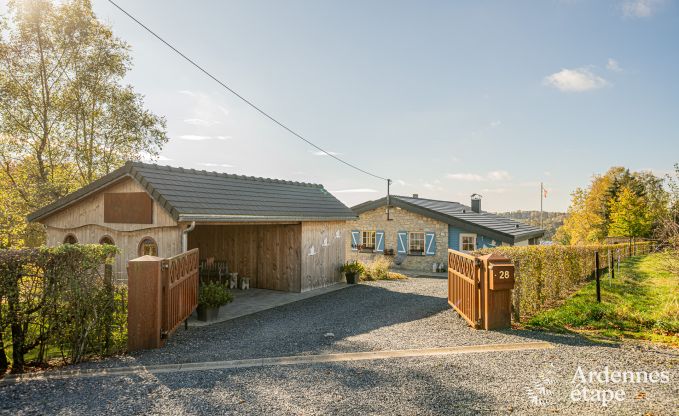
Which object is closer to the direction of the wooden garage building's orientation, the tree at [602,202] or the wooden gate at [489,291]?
the wooden gate

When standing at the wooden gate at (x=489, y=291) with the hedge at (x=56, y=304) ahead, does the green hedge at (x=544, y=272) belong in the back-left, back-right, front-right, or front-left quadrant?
back-right

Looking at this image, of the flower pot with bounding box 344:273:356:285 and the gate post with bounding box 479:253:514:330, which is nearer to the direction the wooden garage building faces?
the gate post

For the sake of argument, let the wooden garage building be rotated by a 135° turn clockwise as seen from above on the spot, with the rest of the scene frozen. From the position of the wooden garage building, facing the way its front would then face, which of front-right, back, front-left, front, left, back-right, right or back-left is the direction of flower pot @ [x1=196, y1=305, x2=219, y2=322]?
left

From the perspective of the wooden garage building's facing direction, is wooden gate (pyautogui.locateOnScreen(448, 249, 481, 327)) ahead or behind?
ahead

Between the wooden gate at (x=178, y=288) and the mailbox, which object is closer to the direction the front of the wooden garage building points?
the mailbox

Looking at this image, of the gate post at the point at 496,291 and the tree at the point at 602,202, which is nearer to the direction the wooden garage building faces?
the gate post

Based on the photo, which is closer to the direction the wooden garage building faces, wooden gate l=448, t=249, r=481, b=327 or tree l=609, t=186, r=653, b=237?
the wooden gate

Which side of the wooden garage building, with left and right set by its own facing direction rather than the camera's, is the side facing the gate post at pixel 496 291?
front

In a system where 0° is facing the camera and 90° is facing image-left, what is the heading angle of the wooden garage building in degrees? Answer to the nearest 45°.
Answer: approximately 315°

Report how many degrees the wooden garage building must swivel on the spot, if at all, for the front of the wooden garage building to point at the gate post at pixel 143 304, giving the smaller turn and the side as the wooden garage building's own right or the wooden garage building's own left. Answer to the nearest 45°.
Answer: approximately 45° to the wooden garage building's own right

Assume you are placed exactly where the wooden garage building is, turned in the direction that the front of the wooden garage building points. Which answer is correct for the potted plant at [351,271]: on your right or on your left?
on your left
